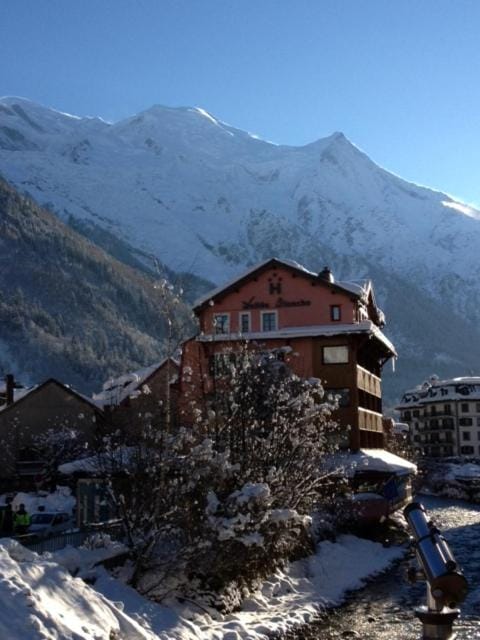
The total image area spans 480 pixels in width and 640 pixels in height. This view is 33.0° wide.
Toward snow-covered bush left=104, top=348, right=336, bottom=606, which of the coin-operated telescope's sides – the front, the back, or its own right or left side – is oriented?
front

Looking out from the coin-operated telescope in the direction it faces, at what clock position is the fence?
The fence is roughly at 12 o'clock from the coin-operated telescope.

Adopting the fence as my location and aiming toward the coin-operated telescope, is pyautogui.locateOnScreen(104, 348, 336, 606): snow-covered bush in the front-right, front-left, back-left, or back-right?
front-left

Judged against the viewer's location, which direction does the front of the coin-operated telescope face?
facing away from the viewer and to the left of the viewer
